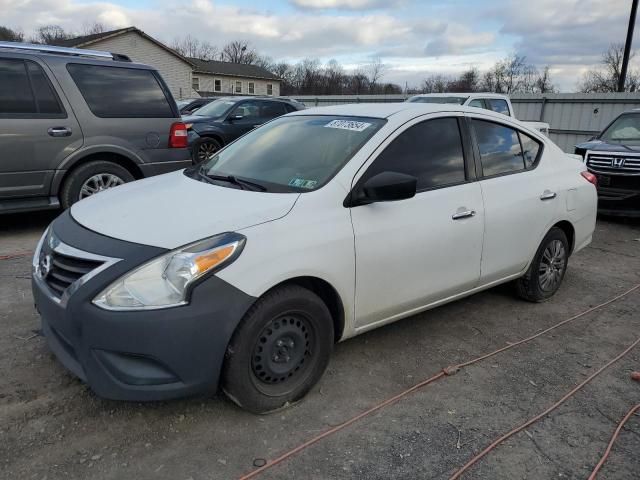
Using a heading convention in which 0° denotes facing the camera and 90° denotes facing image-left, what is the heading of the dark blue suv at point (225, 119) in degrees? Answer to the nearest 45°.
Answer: approximately 45°

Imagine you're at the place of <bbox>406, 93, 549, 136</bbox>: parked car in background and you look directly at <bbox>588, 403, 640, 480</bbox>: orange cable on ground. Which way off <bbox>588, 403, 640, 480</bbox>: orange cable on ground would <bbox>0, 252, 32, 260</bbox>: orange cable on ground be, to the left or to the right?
right

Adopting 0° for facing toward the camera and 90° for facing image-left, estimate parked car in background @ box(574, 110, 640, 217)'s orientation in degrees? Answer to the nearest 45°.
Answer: approximately 45°

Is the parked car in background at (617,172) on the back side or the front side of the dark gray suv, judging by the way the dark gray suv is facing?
on the back side

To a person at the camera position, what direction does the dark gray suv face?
facing to the left of the viewer
